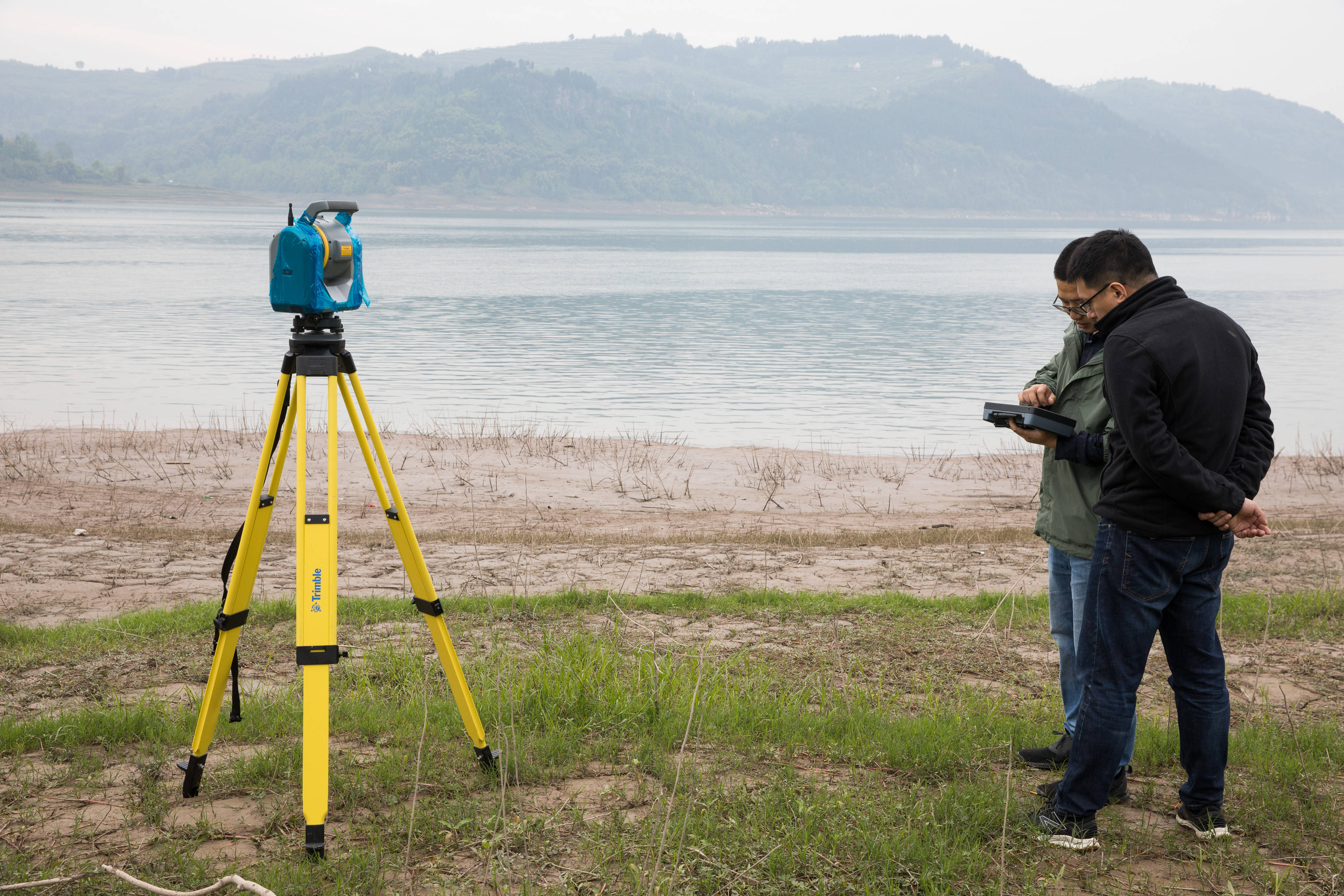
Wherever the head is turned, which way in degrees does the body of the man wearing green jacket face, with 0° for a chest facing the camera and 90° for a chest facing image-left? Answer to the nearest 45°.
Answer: approximately 45°

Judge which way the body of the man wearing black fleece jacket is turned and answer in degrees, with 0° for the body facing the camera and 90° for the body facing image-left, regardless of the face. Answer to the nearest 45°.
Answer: approximately 135°

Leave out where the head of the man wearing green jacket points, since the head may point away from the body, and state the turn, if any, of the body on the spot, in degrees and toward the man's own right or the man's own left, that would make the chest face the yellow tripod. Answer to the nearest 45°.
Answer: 0° — they already face it

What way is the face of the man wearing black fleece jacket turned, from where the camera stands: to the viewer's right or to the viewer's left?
to the viewer's left

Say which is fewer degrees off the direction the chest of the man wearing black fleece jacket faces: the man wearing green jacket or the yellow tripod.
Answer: the man wearing green jacket

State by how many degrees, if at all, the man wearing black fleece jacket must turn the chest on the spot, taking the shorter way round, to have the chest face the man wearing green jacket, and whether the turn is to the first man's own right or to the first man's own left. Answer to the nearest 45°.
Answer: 0° — they already face them

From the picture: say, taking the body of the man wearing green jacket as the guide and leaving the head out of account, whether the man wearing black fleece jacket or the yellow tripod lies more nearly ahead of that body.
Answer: the yellow tripod
